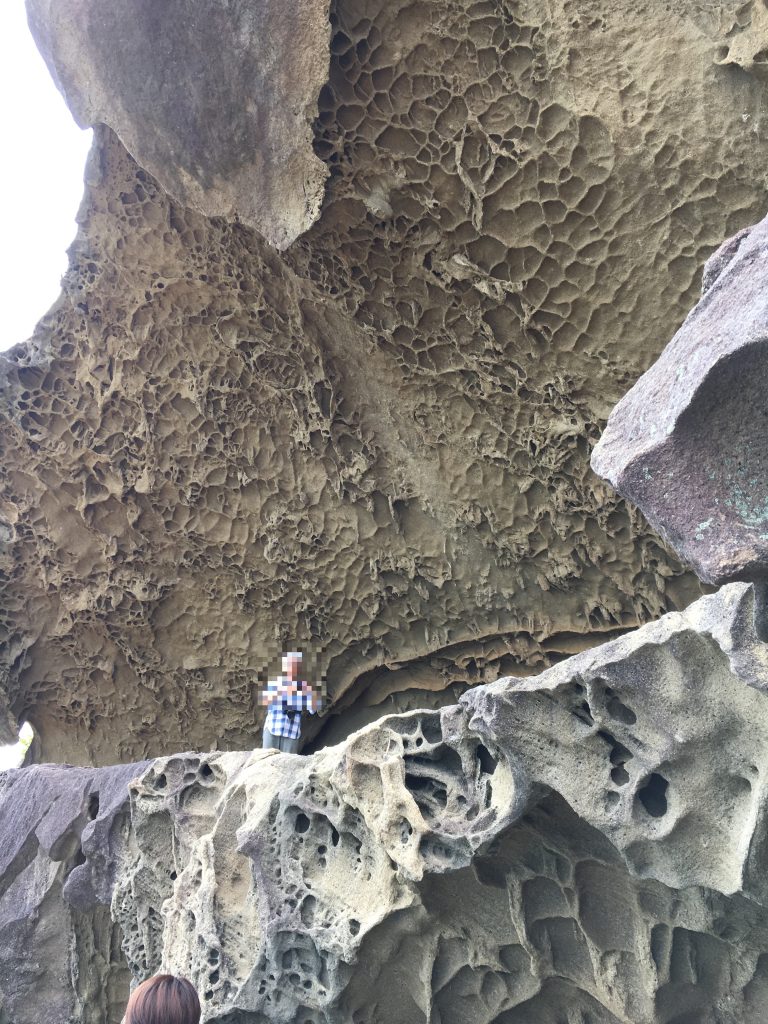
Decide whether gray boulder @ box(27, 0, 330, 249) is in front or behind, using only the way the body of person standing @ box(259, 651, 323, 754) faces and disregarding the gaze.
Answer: in front

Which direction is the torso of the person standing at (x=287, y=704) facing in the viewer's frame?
toward the camera

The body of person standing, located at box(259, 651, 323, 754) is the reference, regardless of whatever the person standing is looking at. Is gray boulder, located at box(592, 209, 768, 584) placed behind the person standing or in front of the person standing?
in front
